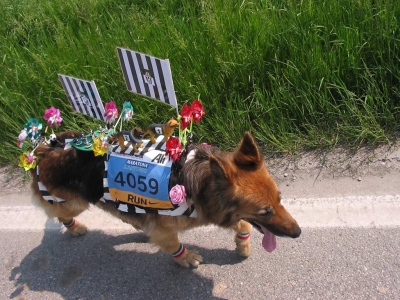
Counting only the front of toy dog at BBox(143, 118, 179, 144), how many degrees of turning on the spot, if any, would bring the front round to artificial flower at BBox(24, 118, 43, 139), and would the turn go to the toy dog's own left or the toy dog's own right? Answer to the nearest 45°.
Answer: approximately 135° to the toy dog's own left

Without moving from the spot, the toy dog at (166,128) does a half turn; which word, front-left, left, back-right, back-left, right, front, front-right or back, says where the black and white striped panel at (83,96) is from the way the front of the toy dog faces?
front-right

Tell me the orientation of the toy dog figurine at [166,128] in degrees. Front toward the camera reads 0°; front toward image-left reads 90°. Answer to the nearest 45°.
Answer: approximately 270°
